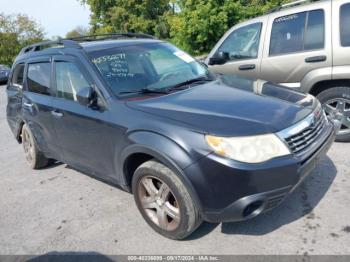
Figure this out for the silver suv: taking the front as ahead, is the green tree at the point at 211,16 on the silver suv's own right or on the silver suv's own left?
on the silver suv's own right

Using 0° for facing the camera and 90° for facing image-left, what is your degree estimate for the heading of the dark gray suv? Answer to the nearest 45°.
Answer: approximately 315°

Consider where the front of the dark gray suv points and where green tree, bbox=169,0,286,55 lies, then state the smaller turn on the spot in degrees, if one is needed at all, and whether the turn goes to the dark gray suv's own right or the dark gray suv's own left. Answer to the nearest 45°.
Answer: approximately 135° to the dark gray suv's own left

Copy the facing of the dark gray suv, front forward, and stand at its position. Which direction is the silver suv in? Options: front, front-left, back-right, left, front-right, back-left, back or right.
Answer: left

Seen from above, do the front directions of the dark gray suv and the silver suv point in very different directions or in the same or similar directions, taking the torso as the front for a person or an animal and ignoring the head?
very different directions

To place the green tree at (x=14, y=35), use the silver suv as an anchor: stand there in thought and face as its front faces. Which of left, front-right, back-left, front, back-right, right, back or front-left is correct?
front-right

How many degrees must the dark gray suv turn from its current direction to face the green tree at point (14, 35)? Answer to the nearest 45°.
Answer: approximately 135° to its left

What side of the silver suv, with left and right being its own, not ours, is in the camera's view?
left

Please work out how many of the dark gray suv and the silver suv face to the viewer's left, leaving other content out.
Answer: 1
